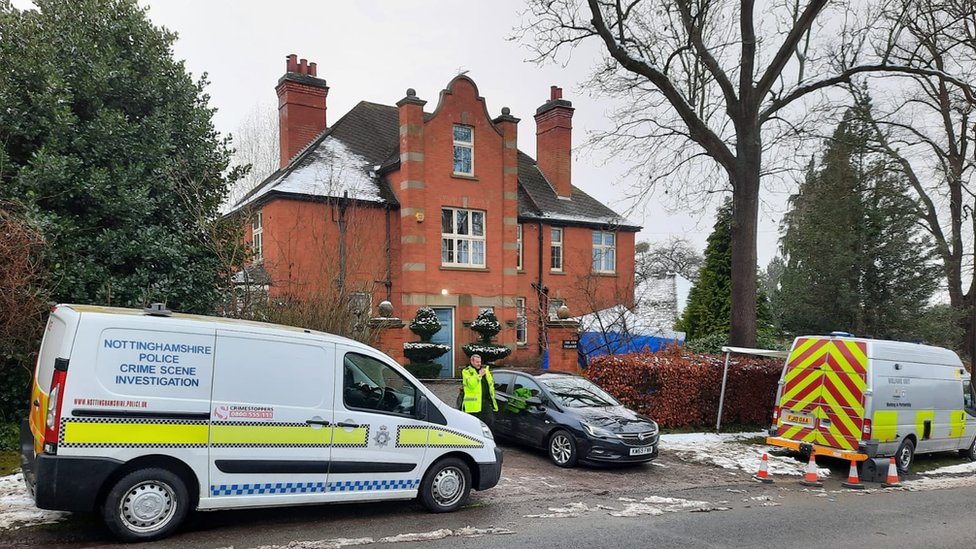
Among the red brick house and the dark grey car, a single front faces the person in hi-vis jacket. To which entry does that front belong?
the red brick house

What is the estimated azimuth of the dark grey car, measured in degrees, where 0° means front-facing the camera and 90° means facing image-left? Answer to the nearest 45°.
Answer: approximately 315°

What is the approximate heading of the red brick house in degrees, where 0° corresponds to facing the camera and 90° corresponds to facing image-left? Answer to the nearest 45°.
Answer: approximately 0°

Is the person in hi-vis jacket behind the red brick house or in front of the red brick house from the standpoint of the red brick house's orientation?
in front

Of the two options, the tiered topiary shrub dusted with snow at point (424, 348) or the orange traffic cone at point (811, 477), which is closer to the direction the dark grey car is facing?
the orange traffic cone

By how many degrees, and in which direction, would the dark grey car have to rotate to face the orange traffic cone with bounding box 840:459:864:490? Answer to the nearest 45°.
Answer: approximately 45° to its left

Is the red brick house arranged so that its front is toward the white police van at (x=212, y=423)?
yes

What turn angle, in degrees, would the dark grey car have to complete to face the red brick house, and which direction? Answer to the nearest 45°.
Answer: approximately 135° to its left

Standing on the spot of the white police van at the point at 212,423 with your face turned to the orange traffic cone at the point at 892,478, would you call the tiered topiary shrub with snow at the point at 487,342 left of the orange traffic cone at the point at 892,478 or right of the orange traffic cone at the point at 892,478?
left
